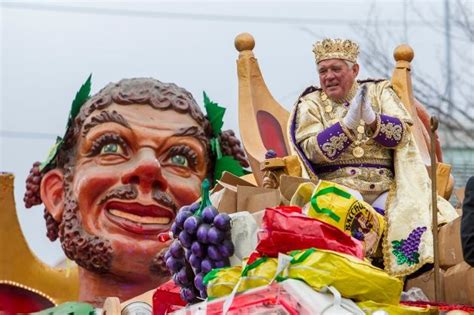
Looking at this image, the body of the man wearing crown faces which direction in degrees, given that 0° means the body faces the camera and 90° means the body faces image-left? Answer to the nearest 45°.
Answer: approximately 0°

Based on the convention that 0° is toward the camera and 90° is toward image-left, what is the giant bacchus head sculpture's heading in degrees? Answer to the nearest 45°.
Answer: approximately 315°

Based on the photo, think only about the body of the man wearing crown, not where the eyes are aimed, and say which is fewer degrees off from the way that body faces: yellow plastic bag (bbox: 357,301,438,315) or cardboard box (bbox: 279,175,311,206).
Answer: the yellow plastic bag
